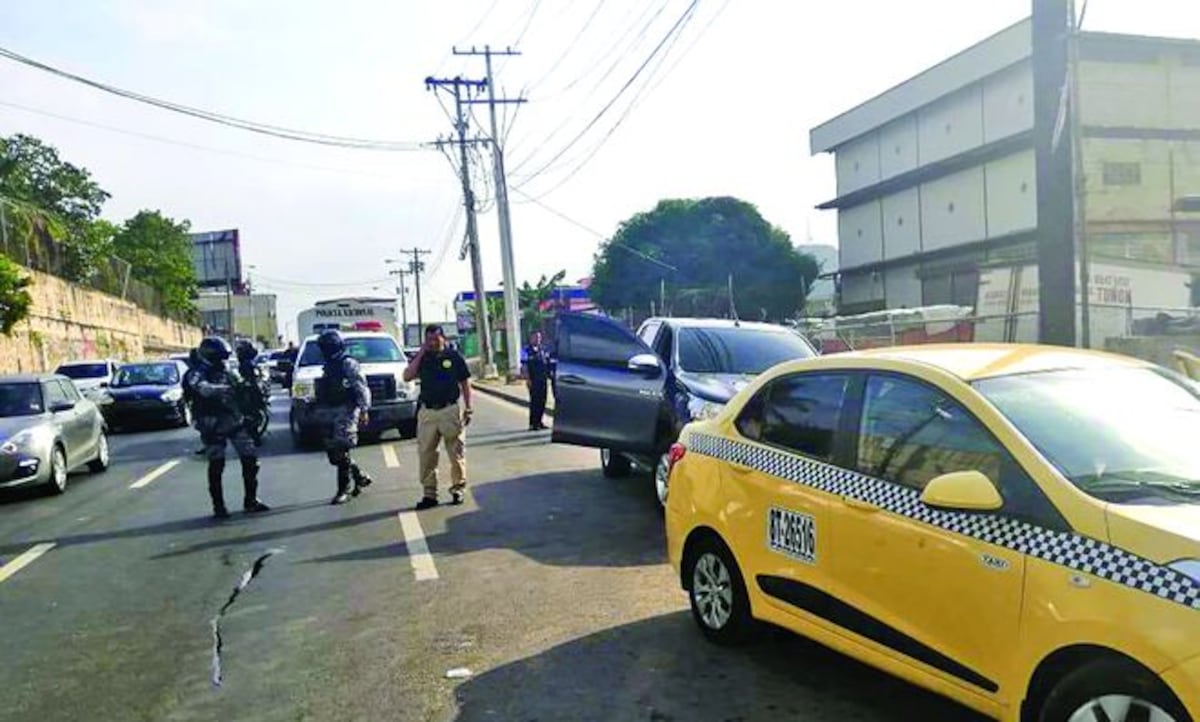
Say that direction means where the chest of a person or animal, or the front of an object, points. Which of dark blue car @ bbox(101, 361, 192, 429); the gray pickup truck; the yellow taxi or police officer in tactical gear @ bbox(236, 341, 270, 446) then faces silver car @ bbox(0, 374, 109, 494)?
the dark blue car

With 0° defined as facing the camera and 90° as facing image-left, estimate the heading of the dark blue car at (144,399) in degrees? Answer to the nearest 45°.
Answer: approximately 0°

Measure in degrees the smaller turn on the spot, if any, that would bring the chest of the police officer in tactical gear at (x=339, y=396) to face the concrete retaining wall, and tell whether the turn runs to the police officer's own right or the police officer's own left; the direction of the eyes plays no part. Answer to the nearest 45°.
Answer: approximately 135° to the police officer's own right

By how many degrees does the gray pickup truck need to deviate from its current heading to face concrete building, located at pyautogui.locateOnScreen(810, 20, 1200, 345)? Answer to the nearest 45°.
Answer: approximately 90° to its left

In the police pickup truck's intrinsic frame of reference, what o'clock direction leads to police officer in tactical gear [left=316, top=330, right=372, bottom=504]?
The police officer in tactical gear is roughly at 12 o'clock from the police pickup truck.

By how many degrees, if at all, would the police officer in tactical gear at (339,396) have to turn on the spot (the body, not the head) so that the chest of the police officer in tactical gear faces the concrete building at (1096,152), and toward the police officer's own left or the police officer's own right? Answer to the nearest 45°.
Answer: approximately 180°

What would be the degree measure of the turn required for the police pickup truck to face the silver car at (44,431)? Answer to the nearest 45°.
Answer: approximately 45° to its right

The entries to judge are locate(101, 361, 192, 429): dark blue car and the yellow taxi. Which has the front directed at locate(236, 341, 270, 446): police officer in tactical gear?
the dark blue car

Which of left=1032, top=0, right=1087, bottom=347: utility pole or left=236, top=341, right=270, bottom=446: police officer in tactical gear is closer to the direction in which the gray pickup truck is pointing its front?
the utility pole

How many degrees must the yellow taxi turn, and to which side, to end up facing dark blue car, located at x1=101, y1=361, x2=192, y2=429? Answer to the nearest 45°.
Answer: approximately 180°

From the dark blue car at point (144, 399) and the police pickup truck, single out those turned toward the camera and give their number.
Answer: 2
